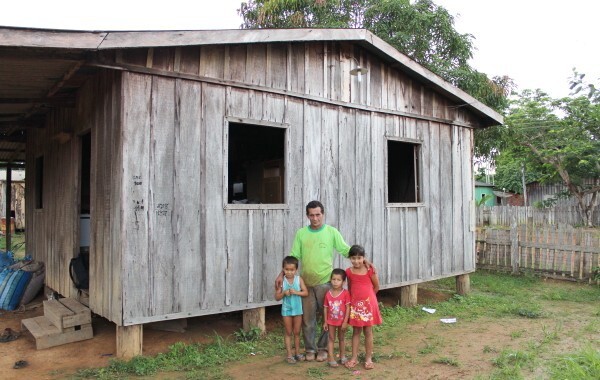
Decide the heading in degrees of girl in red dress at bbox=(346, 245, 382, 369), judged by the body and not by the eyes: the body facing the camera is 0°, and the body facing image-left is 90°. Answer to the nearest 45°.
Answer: approximately 0°

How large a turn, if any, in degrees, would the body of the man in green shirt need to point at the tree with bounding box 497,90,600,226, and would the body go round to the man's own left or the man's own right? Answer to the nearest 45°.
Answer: approximately 135° to the man's own left

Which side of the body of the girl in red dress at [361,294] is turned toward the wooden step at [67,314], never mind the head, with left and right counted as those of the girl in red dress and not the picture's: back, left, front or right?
right

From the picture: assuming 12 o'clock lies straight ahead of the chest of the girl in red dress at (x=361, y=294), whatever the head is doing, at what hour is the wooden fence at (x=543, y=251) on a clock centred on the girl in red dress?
The wooden fence is roughly at 7 o'clock from the girl in red dress.

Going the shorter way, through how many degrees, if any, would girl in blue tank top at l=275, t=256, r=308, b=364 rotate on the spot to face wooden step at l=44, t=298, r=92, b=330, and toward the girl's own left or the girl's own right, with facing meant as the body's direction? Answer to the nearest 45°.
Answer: approximately 90° to the girl's own right

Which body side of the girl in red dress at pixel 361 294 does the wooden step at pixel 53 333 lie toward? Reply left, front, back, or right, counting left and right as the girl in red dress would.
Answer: right

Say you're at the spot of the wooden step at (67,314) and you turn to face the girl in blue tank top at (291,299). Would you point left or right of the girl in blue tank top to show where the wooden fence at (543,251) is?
left
